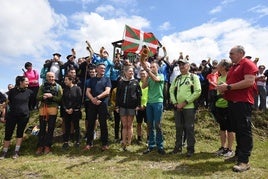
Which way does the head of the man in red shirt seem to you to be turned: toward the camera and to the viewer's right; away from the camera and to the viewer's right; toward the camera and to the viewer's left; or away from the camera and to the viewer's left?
toward the camera and to the viewer's left

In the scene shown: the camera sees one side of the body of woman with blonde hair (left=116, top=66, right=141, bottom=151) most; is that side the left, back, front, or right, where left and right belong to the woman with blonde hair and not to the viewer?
front

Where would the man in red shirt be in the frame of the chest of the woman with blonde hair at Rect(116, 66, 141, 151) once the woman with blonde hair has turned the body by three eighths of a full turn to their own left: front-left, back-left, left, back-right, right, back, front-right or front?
right

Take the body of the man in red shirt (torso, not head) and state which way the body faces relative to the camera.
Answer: to the viewer's left
